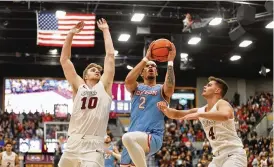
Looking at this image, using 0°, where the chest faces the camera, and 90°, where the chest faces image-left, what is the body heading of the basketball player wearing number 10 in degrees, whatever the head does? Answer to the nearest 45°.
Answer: approximately 0°

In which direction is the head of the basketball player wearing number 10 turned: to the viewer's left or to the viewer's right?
to the viewer's right

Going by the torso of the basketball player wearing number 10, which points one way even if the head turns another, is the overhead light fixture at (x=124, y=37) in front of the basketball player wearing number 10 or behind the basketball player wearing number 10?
behind

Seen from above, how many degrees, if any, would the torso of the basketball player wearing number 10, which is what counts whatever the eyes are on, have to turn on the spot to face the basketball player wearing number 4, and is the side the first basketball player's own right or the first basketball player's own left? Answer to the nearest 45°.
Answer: approximately 90° to the first basketball player's own left

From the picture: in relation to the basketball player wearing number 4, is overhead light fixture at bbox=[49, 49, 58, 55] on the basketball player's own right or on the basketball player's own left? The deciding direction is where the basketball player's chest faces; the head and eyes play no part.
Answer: on the basketball player's own right

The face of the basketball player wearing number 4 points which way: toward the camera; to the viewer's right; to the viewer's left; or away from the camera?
to the viewer's left

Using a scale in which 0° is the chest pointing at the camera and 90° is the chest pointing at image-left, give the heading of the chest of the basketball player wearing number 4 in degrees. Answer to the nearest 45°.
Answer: approximately 45°

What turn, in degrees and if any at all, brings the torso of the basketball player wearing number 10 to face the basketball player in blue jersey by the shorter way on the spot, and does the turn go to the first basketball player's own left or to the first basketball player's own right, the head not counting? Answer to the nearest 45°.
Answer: approximately 135° to the first basketball player's own left

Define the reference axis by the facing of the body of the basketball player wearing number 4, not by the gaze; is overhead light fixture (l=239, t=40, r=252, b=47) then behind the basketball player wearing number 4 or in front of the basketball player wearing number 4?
behind

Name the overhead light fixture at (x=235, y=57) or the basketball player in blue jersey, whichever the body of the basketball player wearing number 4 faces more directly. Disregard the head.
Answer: the basketball player in blue jersey

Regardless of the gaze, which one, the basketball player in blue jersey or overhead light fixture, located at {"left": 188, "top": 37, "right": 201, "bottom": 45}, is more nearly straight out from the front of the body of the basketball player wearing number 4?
the basketball player in blue jersey
